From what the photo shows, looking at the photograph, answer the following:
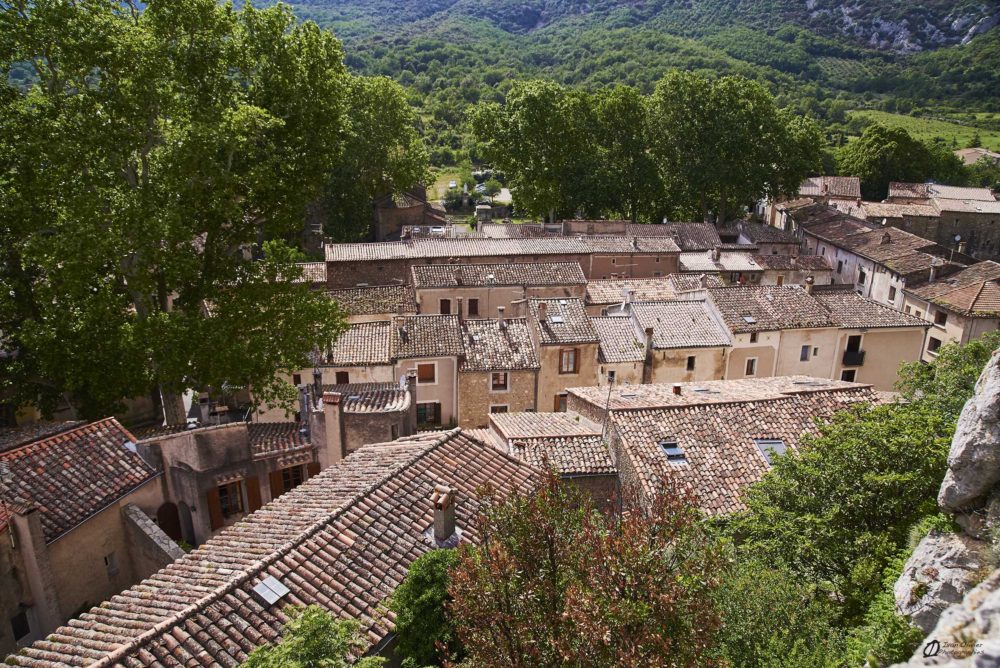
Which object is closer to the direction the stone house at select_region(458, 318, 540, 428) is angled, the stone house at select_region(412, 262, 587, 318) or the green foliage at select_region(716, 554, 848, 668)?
the green foliage

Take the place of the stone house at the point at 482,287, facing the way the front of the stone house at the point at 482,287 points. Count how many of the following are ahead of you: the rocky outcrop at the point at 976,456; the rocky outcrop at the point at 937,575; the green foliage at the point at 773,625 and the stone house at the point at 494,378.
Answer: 4

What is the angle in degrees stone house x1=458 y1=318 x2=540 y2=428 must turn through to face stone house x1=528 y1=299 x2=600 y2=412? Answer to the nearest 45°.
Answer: approximately 90° to its left

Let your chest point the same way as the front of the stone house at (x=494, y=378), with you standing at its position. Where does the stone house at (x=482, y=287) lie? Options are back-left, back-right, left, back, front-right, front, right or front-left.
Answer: back

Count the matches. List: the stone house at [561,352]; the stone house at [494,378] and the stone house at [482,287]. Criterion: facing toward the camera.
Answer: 3

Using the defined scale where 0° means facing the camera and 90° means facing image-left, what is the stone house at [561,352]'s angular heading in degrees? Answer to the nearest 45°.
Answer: approximately 0°

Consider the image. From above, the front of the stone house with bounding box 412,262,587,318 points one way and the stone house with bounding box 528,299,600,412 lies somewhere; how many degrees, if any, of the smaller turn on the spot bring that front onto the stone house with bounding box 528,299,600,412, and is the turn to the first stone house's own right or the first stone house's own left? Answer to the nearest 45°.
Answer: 0° — it already faces it

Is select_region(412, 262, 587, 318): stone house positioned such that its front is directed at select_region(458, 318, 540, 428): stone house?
yes

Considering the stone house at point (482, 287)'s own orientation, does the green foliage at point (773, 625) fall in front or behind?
in front
